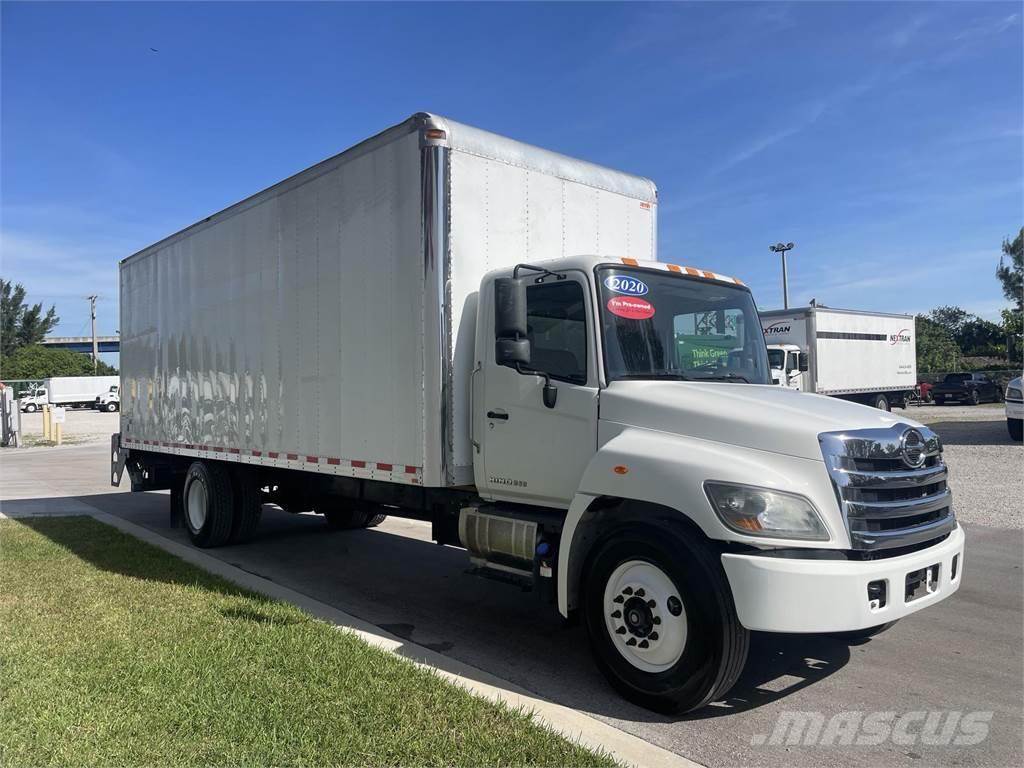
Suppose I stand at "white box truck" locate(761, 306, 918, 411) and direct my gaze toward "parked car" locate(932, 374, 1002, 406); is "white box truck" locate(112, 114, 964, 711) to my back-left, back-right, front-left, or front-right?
back-right

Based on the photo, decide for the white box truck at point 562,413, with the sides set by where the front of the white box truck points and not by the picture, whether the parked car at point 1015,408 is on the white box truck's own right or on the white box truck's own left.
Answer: on the white box truck's own left

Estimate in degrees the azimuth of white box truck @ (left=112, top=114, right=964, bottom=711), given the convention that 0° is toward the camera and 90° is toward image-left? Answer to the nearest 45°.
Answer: approximately 315°

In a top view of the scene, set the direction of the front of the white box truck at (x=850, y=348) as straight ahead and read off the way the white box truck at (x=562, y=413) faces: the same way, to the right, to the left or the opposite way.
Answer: to the left

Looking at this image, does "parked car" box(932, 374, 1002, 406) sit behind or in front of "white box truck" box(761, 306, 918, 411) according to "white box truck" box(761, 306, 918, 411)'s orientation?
behind

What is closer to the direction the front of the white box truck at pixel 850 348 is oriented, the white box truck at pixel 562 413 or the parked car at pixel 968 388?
the white box truck at pixel 562 413

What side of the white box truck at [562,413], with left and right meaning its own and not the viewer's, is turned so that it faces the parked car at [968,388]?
left

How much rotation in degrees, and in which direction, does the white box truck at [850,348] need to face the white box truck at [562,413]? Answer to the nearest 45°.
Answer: approximately 45° to its left

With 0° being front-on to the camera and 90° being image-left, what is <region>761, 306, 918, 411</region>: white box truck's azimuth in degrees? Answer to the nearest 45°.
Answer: approximately 45°
